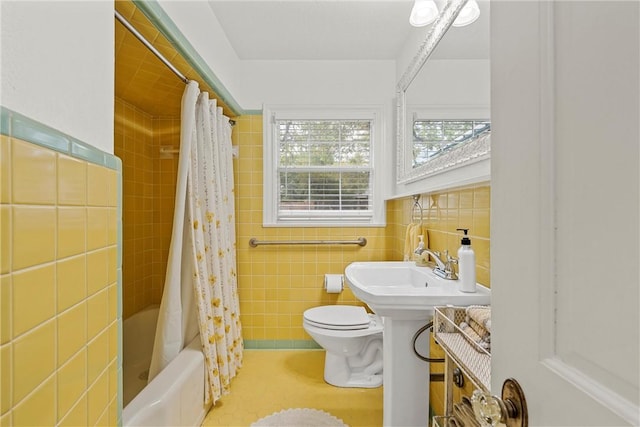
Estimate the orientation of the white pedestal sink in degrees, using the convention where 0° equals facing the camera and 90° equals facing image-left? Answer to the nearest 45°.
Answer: approximately 90°

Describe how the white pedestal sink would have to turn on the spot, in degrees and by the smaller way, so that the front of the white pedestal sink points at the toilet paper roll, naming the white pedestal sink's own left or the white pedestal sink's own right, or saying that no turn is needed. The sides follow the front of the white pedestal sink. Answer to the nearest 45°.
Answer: approximately 45° to the white pedestal sink's own right

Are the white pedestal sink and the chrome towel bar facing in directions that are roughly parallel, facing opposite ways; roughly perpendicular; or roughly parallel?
roughly perpendicular

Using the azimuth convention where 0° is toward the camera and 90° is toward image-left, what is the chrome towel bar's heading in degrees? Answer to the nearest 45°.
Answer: approximately 0°
